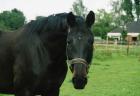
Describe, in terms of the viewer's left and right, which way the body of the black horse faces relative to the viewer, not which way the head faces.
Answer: facing the viewer and to the right of the viewer
